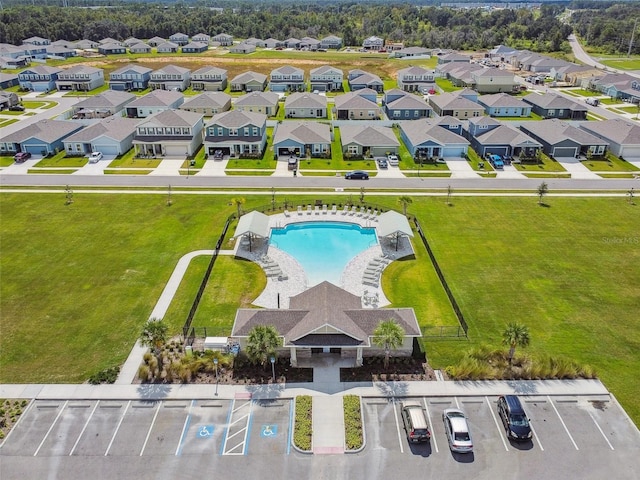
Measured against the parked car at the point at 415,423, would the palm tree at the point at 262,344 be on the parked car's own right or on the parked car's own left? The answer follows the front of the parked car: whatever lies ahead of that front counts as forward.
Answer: on the parked car's own left

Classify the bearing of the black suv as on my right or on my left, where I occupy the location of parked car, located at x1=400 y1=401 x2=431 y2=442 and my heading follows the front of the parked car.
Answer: on my right

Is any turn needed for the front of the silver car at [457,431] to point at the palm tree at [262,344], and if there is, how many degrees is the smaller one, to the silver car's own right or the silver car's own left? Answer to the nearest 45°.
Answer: approximately 90° to the silver car's own left

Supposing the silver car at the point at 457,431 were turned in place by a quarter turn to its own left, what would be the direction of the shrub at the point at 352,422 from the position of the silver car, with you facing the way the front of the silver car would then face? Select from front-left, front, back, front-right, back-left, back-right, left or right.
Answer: front

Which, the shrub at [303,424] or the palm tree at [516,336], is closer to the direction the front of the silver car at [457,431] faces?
the palm tree

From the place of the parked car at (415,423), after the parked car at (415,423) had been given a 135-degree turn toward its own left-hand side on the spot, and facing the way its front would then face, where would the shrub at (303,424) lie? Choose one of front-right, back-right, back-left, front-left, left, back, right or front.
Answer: front-right

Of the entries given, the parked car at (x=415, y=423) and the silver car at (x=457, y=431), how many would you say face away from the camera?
2

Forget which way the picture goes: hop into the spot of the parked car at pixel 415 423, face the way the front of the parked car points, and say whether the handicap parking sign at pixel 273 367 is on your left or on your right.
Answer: on your left

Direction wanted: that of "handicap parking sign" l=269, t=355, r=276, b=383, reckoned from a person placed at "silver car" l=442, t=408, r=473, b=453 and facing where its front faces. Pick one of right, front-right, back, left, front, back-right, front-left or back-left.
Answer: left

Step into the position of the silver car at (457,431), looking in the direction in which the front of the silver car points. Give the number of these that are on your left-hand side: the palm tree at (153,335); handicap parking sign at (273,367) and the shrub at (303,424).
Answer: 3

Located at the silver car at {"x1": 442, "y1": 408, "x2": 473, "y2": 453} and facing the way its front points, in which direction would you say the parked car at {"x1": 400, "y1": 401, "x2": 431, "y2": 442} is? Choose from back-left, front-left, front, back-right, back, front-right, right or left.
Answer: left

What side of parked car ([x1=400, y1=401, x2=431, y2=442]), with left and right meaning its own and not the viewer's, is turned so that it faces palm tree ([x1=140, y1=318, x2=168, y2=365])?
left

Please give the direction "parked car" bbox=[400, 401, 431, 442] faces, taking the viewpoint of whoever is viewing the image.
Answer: facing away from the viewer

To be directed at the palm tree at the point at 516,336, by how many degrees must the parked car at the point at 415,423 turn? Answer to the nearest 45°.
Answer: approximately 45° to its right

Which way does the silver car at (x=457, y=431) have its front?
away from the camera

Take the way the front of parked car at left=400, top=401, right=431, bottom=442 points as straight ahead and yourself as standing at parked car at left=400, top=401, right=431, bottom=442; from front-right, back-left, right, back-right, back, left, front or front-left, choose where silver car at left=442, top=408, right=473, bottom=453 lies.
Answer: right
